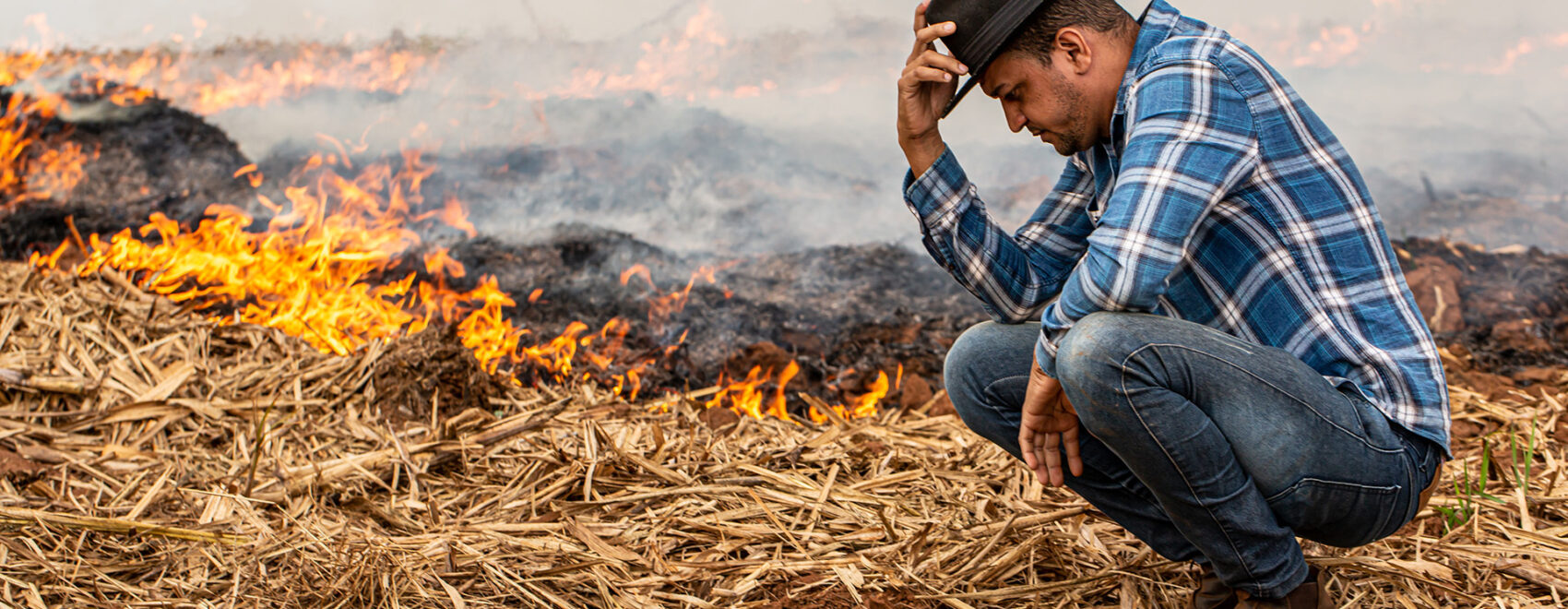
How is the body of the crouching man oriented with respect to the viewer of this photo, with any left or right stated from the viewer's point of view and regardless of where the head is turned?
facing to the left of the viewer

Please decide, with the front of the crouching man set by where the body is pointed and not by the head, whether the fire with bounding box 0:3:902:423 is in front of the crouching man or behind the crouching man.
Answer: in front

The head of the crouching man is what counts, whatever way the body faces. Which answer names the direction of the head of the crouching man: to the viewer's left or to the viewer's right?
to the viewer's left

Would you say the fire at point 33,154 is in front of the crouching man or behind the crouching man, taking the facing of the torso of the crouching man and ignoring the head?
in front
